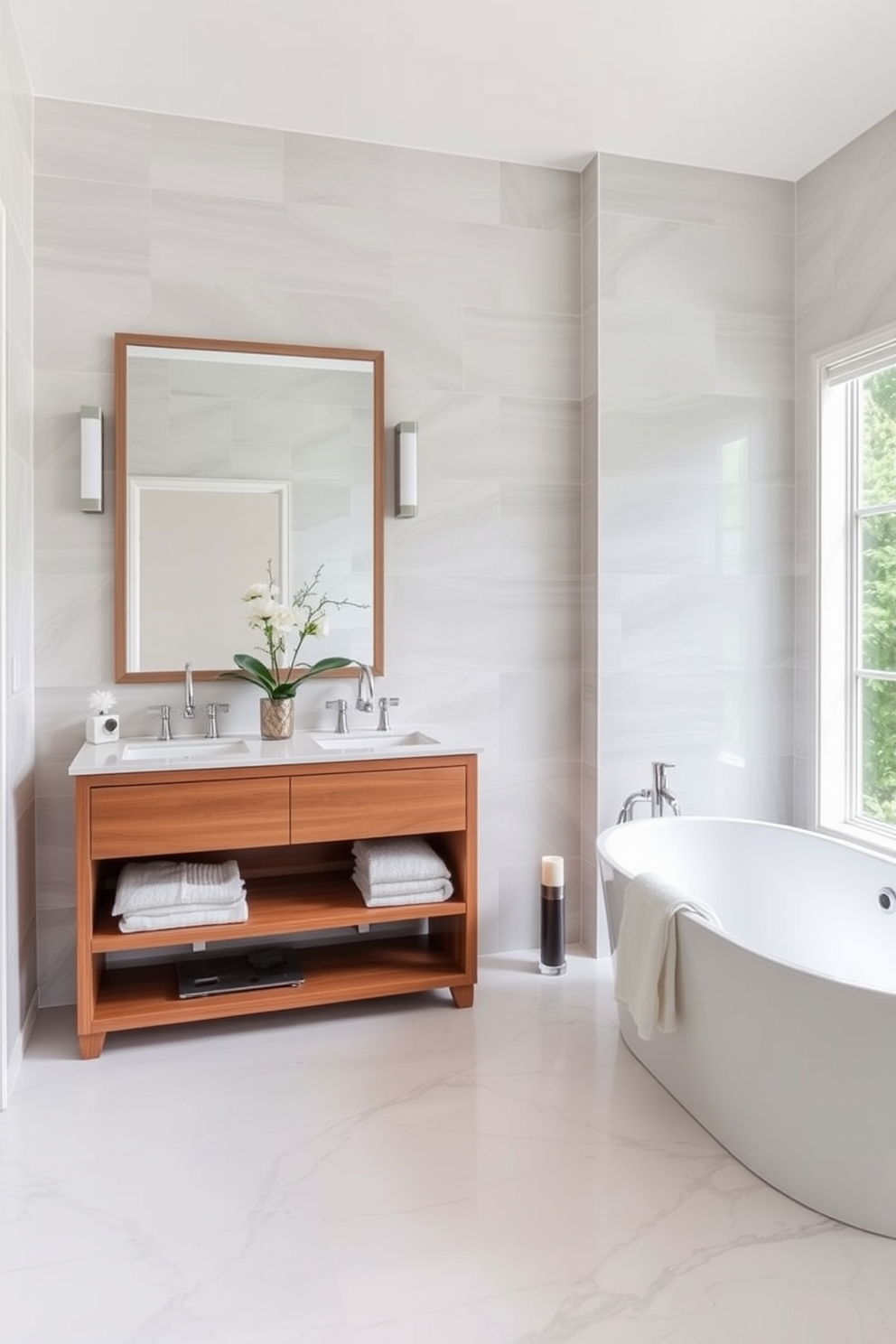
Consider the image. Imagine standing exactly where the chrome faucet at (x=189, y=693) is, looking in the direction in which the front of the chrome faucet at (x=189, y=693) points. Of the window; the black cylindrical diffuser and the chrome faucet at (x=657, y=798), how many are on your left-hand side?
3

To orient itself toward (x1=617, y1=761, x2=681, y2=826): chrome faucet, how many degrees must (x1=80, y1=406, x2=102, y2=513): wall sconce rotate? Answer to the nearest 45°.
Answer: approximately 90° to its left

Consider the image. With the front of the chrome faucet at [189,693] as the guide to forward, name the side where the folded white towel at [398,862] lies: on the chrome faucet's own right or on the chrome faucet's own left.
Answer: on the chrome faucet's own left

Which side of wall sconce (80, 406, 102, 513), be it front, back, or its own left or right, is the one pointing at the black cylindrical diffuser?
left

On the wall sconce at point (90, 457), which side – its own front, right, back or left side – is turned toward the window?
left

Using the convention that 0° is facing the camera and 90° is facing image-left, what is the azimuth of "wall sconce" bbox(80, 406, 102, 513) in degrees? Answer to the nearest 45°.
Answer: approximately 0°

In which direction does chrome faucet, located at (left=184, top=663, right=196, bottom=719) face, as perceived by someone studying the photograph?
facing the viewer
